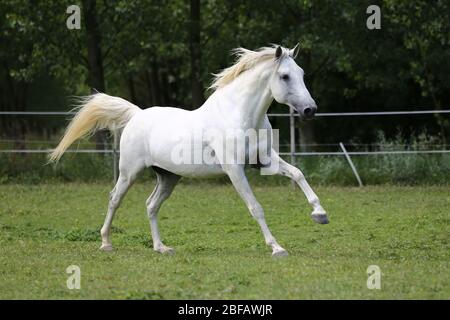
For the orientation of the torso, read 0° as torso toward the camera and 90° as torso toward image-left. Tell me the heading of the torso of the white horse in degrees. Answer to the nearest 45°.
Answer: approximately 270°

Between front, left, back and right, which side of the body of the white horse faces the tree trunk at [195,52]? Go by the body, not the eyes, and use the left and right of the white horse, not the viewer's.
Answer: left
